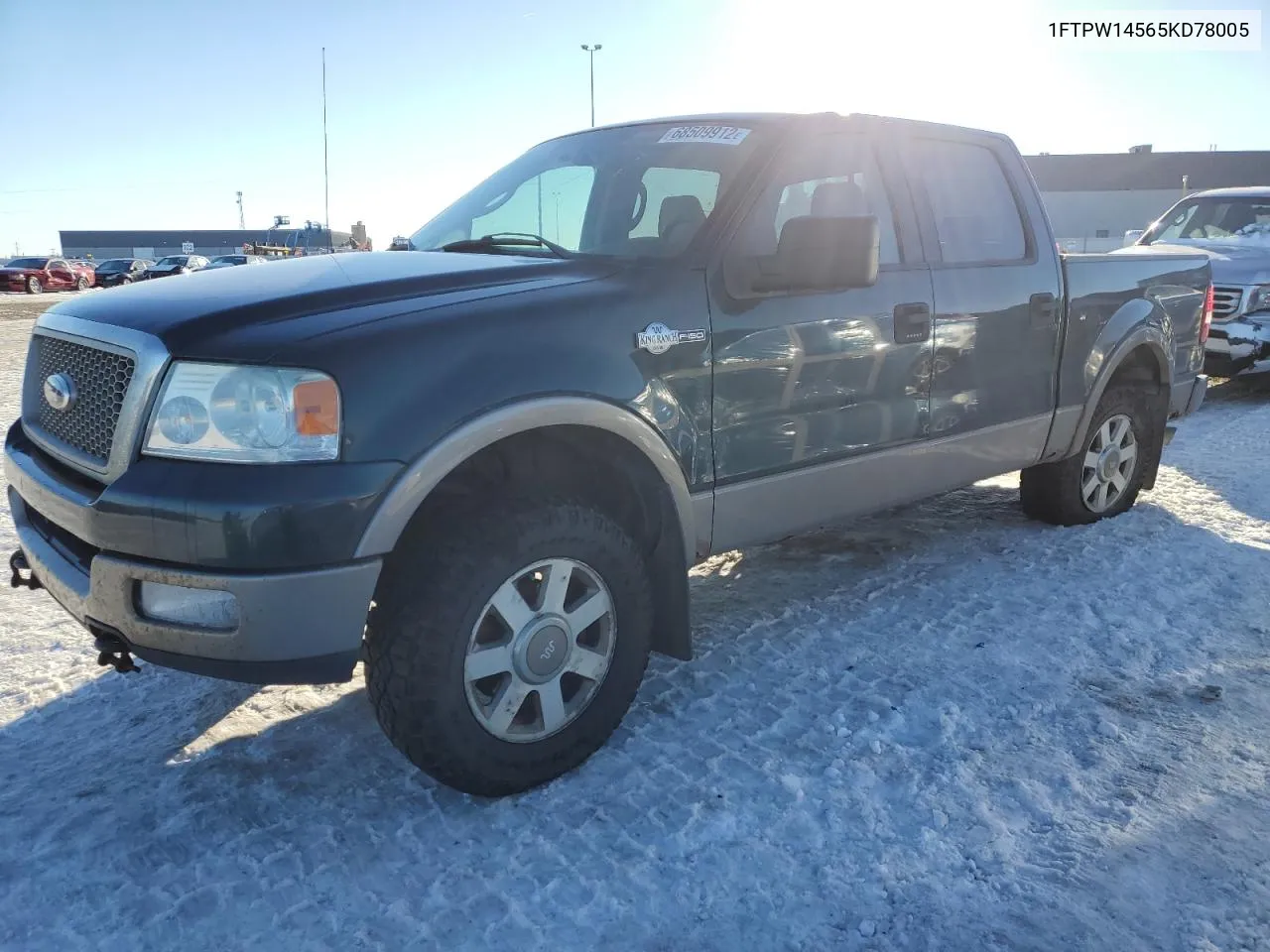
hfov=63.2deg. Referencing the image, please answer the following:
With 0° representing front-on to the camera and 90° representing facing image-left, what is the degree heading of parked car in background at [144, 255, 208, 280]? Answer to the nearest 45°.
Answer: approximately 45°

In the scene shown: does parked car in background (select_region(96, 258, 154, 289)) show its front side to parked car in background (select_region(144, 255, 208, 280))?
no

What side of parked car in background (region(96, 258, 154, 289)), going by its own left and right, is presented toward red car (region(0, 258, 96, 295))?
front

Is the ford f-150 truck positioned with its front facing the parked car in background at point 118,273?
no

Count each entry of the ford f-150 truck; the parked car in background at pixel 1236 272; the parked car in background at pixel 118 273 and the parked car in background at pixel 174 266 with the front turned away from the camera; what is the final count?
0

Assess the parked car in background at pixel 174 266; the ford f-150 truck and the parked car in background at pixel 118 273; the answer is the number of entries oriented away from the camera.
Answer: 0

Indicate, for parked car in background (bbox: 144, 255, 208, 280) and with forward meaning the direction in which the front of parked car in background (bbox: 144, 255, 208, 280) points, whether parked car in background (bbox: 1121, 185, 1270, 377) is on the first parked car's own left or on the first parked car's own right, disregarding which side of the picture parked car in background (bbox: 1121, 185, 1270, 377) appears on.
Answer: on the first parked car's own left

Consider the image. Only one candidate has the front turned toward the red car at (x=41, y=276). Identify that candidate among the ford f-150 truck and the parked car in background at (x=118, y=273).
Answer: the parked car in background

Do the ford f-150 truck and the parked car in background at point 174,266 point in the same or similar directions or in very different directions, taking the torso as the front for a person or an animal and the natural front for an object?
same or similar directions

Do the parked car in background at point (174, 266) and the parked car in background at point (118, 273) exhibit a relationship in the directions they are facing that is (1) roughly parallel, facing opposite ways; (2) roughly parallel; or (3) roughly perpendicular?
roughly parallel

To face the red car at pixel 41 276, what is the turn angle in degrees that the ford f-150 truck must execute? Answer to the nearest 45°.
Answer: approximately 90° to its right

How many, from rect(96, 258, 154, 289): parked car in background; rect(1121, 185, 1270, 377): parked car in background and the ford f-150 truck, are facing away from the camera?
0

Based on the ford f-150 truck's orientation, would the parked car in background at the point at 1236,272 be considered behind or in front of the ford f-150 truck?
behind

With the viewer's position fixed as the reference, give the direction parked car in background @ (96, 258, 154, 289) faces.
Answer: facing the viewer and to the left of the viewer

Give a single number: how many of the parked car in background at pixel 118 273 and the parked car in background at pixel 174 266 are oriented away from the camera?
0

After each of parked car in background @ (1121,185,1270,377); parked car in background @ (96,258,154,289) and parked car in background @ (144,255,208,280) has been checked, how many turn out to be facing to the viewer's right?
0
